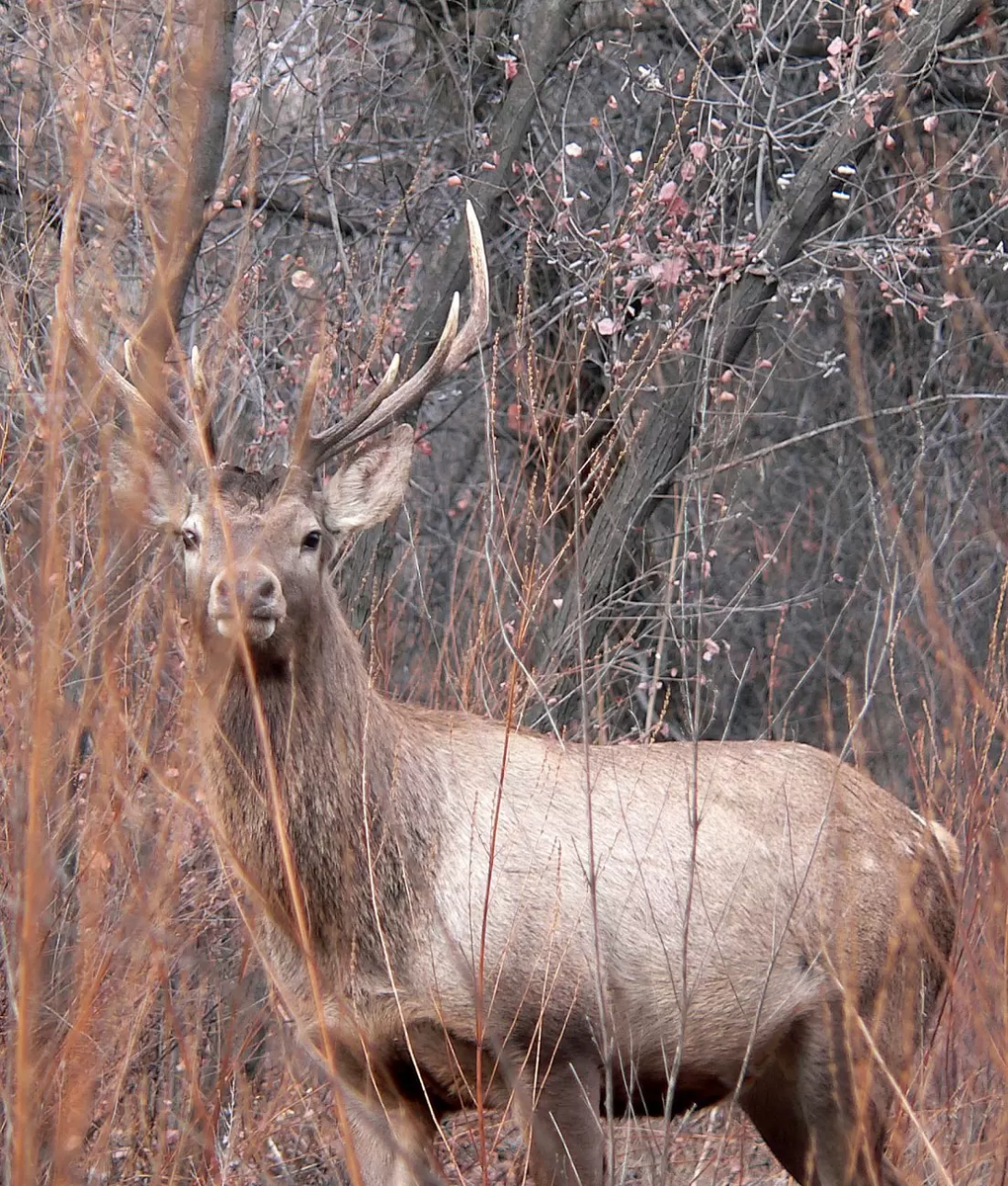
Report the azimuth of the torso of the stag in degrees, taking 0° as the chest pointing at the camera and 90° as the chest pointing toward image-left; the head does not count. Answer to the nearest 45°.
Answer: approximately 90°
